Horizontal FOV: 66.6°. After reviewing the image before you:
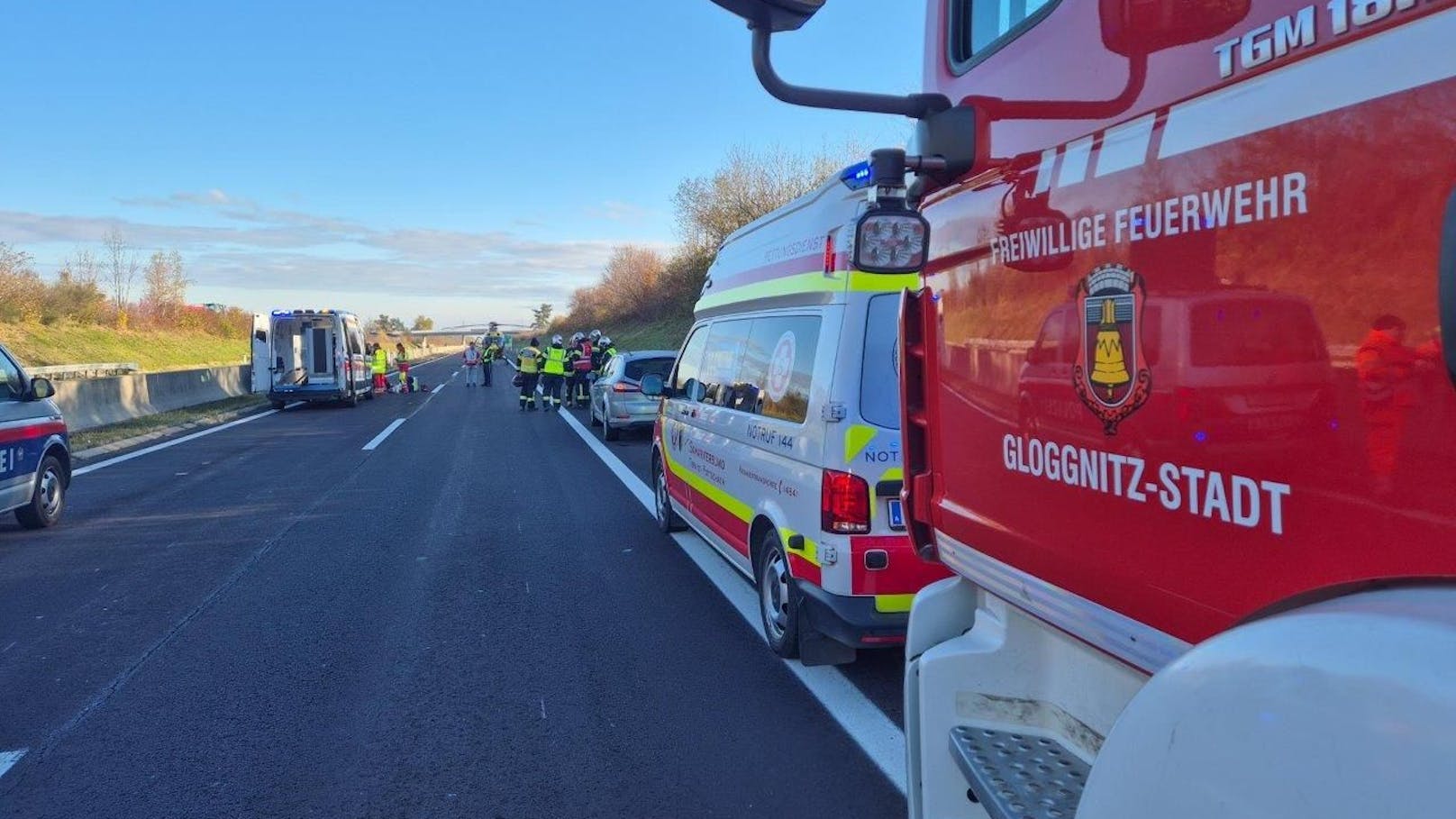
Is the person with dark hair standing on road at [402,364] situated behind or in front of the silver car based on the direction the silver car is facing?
in front

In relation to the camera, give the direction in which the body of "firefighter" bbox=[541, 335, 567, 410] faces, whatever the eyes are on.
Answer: away from the camera

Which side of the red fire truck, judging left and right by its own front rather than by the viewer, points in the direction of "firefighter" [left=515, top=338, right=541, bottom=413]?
front

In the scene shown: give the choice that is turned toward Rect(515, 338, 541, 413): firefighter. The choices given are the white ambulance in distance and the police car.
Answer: the police car

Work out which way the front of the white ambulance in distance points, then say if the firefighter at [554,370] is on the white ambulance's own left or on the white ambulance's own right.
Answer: on the white ambulance's own right

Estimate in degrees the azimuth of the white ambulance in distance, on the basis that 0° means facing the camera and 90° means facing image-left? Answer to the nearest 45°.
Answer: approximately 180°

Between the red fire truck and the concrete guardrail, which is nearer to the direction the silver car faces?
the concrete guardrail

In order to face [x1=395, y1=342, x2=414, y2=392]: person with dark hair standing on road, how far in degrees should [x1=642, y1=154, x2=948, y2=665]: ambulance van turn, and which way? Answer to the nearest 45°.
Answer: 0° — it already faces them

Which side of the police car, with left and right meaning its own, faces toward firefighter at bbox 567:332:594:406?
front

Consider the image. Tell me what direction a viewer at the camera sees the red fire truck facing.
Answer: facing away from the viewer and to the left of the viewer

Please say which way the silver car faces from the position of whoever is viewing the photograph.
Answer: facing away from the viewer and to the left of the viewer

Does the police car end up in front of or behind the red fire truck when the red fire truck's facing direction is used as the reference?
in front

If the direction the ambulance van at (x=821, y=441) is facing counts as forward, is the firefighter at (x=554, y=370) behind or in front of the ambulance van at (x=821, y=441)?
in front

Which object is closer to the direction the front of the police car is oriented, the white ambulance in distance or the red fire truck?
the white ambulance in distance

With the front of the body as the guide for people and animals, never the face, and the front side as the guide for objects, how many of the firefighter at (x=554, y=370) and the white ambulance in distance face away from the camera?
2
